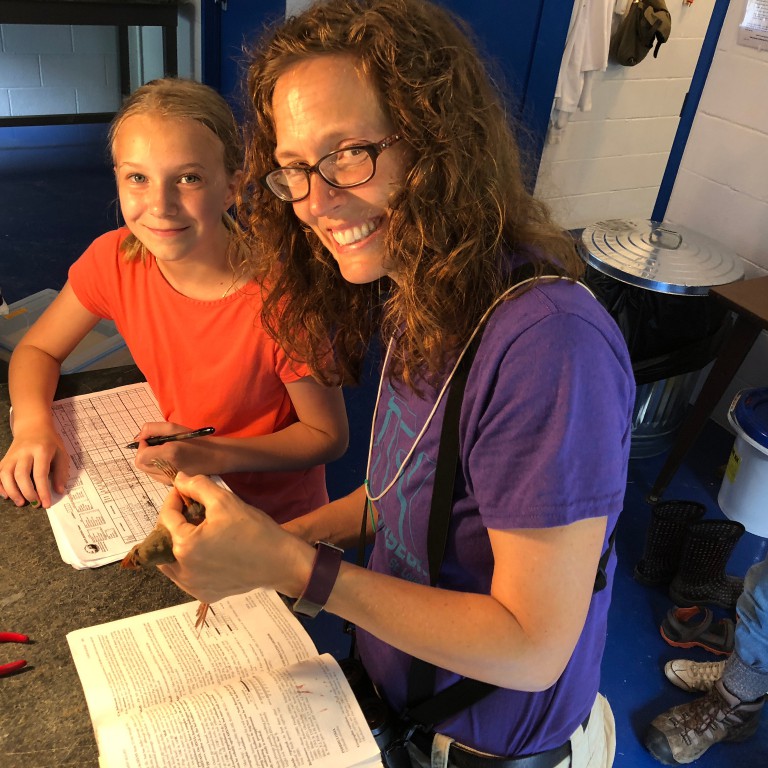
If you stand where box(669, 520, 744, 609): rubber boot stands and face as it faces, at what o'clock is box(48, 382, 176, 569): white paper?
The white paper is roughly at 4 o'clock from the rubber boot.

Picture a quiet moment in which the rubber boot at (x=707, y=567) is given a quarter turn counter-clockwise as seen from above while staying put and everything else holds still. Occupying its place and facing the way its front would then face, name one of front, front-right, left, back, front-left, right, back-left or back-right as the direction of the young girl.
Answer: back-left

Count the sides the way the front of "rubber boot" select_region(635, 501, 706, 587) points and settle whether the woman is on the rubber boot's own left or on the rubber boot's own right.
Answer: on the rubber boot's own right
